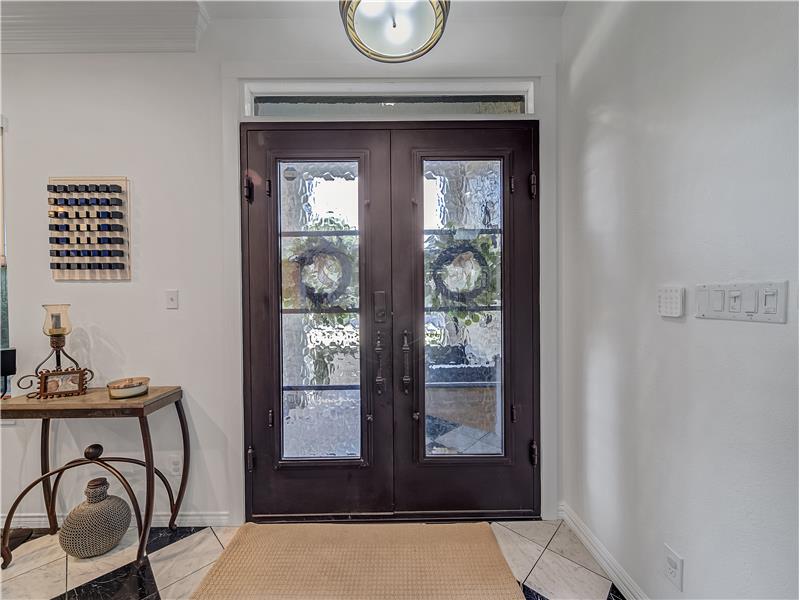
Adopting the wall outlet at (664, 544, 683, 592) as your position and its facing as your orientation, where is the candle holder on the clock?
The candle holder is roughly at 1 o'clock from the wall outlet.

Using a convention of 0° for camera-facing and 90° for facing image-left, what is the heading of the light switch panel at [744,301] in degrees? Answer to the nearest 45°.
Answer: approximately 45°

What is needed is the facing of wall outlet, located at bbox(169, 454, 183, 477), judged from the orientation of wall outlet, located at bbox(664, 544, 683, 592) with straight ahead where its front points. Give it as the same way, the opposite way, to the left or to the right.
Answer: to the left

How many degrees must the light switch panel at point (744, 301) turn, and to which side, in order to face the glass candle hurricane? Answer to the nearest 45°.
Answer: approximately 45° to its right

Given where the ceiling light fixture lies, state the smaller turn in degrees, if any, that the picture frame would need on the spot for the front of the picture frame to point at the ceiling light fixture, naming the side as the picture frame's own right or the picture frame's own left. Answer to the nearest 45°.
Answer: approximately 45° to the picture frame's own left

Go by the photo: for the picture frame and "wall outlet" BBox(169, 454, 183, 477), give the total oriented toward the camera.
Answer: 2
